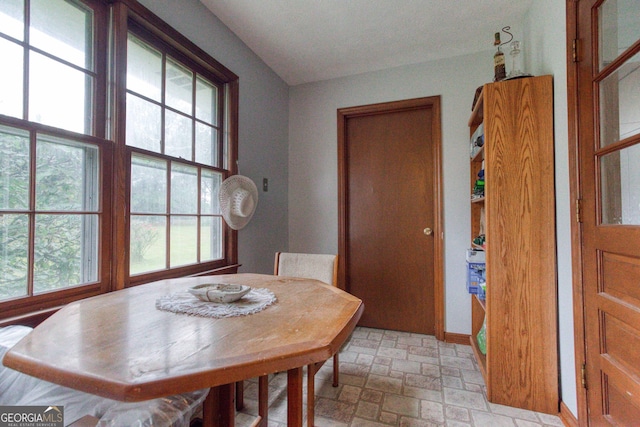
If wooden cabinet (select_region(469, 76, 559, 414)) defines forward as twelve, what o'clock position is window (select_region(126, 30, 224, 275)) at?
The window is roughly at 11 o'clock from the wooden cabinet.

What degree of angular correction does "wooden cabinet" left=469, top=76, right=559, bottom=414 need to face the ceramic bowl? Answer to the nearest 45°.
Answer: approximately 45° to its left

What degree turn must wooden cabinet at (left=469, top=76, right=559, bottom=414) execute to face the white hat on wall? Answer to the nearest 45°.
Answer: approximately 45° to its left

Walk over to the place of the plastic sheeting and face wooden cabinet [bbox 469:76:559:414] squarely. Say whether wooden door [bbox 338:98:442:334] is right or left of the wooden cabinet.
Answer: left

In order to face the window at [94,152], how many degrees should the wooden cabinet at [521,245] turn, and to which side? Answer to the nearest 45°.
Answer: approximately 45° to its left

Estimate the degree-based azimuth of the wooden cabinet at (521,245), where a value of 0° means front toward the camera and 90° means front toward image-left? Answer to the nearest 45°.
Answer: approximately 90°
